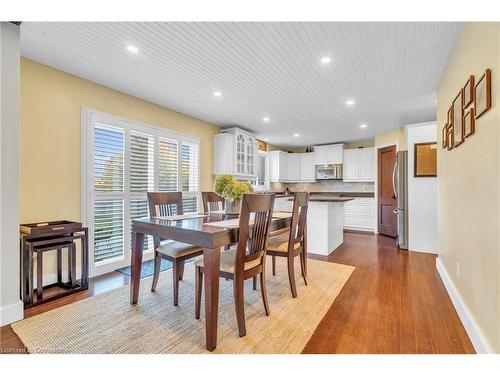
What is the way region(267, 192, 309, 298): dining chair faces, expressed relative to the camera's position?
facing away from the viewer and to the left of the viewer

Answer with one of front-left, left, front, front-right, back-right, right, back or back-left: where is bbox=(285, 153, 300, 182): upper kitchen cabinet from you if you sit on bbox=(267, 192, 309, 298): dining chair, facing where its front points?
front-right

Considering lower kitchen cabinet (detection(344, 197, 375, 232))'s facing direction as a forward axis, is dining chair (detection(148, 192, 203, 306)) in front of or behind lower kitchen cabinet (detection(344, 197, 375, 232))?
in front

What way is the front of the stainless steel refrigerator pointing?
to the viewer's left

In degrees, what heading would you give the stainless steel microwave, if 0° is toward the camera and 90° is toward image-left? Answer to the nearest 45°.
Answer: approximately 0°

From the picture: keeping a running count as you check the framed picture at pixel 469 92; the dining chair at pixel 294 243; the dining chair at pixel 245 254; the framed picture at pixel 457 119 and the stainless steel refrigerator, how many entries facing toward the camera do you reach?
0

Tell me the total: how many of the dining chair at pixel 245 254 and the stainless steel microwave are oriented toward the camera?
1

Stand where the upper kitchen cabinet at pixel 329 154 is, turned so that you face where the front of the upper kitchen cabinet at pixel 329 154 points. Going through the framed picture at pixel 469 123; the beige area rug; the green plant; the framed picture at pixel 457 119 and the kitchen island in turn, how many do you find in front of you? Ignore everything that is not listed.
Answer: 5

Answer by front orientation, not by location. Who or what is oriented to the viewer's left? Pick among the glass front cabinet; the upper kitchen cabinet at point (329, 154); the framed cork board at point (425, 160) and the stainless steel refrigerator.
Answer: the stainless steel refrigerator

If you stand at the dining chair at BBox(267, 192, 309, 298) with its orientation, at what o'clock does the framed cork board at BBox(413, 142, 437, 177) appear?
The framed cork board is roughly at 3 o'clock from the dining chair.

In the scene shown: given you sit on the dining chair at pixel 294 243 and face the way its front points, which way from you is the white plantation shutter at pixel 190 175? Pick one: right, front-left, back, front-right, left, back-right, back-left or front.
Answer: front

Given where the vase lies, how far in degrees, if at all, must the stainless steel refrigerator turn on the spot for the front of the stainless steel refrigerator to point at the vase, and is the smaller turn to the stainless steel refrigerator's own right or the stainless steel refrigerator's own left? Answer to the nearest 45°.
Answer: approximately 45° to the stainless steel refrigerator's own left

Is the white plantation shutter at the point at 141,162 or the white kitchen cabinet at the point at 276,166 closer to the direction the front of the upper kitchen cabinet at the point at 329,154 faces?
the white plantation shutter

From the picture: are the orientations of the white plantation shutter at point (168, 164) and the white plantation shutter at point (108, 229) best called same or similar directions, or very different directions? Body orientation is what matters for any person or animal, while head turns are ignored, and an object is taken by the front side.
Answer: same or similar directions

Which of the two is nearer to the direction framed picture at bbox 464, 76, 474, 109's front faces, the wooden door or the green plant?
the green plant

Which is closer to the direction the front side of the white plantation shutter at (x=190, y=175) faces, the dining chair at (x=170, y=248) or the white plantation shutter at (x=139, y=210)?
the dining chair

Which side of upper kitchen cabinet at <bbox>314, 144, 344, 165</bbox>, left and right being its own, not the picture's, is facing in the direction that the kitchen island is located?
front

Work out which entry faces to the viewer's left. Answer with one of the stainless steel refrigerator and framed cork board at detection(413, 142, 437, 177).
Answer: the stainless steel refrigerator

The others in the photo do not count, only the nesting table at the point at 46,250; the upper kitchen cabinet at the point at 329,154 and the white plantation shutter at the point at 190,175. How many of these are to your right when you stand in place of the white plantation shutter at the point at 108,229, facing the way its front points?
1

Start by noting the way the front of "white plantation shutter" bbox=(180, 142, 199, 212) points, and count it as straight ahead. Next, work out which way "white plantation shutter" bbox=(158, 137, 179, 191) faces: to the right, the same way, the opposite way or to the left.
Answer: the same way

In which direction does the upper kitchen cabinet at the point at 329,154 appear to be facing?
toward the camera

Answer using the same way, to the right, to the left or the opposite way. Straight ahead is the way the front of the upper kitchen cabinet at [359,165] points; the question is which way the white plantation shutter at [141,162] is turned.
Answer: to the left

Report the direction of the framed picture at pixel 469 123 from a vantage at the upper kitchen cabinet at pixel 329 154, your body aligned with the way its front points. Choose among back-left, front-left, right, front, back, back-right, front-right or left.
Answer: front
